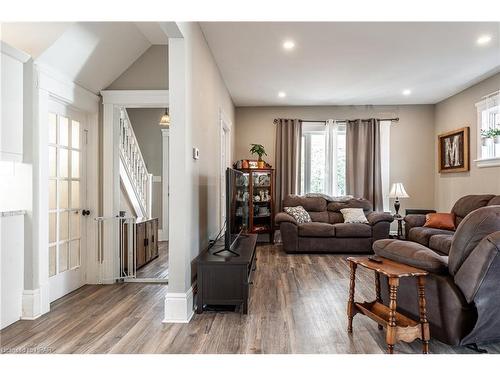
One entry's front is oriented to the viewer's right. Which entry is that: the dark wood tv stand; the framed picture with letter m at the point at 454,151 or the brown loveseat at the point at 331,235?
the dark wood tv stand

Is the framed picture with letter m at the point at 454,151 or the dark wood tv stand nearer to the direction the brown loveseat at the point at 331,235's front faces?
the dark wood tv stand

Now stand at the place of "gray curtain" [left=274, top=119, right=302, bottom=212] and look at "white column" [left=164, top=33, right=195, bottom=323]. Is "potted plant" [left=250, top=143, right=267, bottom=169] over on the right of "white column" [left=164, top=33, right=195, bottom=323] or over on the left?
right

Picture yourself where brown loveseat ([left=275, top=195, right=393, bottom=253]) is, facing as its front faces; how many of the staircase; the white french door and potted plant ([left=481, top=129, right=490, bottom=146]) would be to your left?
1

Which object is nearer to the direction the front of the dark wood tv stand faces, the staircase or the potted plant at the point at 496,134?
the potted plant

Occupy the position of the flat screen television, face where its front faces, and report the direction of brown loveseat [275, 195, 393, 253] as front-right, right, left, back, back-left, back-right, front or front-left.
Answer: front-left

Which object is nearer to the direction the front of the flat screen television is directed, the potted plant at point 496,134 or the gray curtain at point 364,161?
the potted plant

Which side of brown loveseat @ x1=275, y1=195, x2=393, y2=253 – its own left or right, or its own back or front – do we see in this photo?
front

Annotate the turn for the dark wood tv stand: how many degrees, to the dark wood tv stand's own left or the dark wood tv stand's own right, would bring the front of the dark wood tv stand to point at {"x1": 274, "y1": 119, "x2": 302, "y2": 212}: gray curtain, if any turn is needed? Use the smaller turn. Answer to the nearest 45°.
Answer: approximately 90° to the dark wood tv stand's own left

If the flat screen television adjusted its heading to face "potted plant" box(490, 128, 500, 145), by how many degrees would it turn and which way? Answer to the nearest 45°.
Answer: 0° — it already faces it

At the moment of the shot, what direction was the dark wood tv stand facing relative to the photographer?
facing to the right of the viewer

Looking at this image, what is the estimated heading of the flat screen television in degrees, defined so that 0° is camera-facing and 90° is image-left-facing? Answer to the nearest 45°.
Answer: approximately 270°

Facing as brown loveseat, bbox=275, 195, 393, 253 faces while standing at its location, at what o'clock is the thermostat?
The thermostat is roughly at 1 o'clock from the brown loveseat.

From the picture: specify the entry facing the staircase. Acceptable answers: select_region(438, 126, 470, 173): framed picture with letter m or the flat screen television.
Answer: the framed picture with letter m

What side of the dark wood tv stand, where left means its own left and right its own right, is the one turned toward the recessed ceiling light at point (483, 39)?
front

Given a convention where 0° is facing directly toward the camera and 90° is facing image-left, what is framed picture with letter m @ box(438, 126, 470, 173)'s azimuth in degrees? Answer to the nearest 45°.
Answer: approximately 45°

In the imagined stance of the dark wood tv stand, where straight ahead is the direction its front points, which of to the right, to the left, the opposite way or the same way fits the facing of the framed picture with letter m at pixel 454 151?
the opposite way

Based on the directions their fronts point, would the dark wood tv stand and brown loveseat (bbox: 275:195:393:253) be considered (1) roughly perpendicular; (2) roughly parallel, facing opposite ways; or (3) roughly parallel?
roughly perpendicular

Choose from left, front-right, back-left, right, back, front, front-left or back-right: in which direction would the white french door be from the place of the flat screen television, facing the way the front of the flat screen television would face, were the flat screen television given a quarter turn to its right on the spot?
right
